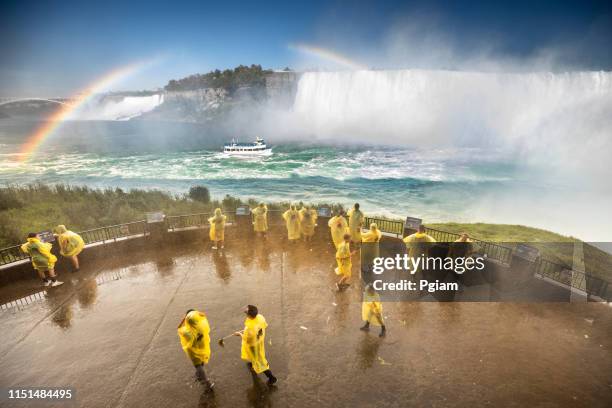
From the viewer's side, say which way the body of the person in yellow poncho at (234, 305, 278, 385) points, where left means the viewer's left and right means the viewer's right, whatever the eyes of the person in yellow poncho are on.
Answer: facing to the left of the viewer

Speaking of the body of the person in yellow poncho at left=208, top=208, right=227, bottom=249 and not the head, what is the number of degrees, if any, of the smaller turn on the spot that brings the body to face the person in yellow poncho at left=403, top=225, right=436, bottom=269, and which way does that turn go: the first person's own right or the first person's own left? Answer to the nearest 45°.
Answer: approximately 135° to the first person's own right

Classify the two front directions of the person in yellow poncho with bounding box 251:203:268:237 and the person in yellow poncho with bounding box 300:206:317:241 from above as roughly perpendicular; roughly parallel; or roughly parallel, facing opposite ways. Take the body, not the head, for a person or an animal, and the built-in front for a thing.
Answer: roughly parallel

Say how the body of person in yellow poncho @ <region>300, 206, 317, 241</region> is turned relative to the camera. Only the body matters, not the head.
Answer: away from the camera

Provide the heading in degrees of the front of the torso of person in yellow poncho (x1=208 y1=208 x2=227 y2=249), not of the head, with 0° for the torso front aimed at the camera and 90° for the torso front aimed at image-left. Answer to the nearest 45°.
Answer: approximately 180°

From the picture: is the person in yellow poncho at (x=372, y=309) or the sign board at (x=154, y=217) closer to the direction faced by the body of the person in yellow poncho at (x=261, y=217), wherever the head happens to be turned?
the sign board

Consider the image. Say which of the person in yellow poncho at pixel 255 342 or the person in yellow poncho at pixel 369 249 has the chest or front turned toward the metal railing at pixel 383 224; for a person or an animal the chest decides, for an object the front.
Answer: the person in yellow poncho at pixel 369 249

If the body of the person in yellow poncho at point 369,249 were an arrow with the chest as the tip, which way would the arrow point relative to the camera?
away from the camera

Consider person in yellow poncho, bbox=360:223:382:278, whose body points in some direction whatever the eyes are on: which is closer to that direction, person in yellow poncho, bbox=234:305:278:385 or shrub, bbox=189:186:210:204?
the shrub

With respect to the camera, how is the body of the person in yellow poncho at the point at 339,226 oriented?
away from the camera

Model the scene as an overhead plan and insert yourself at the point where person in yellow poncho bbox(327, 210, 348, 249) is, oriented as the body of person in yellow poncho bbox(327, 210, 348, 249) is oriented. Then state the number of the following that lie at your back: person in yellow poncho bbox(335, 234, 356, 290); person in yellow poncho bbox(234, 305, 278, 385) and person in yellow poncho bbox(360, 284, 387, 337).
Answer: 3

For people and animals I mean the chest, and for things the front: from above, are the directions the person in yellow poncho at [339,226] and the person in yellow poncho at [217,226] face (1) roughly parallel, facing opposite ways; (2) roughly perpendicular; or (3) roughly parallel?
roughly parallel

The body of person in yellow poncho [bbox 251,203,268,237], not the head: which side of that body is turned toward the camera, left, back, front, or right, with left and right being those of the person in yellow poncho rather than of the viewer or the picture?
back
